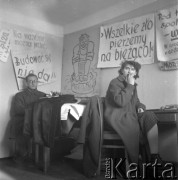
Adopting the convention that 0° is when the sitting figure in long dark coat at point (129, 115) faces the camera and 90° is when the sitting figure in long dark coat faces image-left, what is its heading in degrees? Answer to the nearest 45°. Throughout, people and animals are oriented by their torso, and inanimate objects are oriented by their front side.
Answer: approximately 315°

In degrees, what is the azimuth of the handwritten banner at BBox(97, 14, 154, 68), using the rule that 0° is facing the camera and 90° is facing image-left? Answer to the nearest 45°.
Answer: approximately 45°
